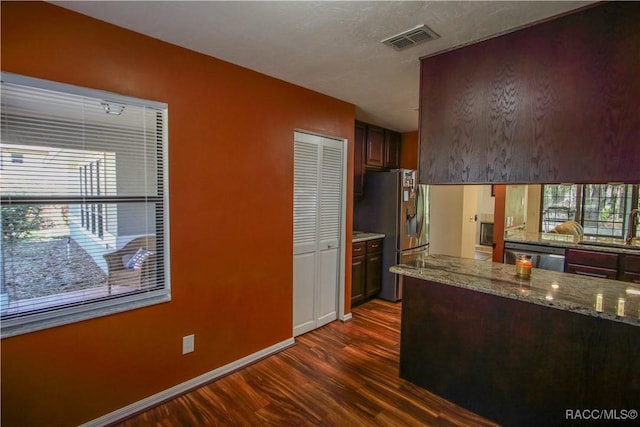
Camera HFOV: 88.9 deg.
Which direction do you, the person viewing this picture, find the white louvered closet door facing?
facing the viewer and to the right of the viewer

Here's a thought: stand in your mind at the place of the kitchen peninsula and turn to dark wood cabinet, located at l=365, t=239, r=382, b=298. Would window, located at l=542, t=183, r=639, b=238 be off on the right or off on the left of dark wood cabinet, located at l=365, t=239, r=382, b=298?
right

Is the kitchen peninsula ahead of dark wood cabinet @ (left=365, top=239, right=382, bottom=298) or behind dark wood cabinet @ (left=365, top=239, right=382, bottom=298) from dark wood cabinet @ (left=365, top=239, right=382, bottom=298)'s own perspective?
ahead

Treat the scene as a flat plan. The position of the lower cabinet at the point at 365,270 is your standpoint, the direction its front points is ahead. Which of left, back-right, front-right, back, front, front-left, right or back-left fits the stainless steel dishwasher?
front-left

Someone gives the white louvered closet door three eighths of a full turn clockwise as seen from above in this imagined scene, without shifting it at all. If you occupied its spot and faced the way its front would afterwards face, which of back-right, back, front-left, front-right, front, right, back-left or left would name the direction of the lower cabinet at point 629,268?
back

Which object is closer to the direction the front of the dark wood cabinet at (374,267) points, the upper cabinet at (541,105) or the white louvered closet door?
the upper cabinet

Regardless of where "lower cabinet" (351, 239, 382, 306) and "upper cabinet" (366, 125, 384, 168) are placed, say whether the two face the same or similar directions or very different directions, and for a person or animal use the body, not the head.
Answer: same or similar directions

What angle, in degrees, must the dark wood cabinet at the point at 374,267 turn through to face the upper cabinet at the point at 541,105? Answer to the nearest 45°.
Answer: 0° — it already faces it

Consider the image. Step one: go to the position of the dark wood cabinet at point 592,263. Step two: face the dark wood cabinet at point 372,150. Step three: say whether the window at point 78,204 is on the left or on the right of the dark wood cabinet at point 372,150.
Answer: left

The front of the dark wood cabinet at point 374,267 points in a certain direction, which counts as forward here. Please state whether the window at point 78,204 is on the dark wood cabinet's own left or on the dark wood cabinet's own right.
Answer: on the dark wood cabinet's own right

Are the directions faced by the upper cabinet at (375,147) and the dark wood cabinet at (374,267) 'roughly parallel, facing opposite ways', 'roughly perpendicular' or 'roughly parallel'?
roughly parallel
